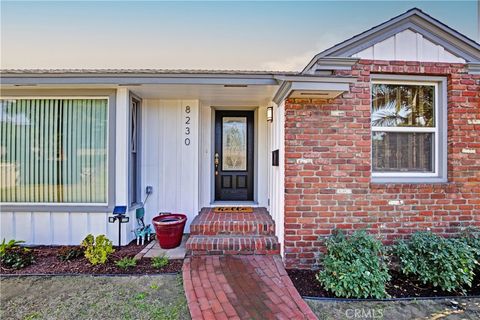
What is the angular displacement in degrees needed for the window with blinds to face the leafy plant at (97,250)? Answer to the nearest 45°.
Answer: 0° — it already faces it

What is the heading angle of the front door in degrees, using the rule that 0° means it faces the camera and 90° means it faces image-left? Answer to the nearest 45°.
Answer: approximately 0°

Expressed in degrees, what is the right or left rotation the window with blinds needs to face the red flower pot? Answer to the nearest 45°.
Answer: approximately 45° to its left

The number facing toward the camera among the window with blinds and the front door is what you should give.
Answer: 2

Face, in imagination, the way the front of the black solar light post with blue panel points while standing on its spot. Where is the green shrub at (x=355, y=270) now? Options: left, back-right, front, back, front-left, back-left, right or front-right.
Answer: front-left

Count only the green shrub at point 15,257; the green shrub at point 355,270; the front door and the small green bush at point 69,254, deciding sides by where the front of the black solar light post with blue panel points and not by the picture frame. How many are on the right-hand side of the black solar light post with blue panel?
2

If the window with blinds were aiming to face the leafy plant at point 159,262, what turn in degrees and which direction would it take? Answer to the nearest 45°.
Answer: approximately 45° to its left

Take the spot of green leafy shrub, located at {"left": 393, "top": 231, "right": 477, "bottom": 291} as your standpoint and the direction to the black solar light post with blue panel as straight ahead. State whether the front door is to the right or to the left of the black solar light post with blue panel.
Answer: right

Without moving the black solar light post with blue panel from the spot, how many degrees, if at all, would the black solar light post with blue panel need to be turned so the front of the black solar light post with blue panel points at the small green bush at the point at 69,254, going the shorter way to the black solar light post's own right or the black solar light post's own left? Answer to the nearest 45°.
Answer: approximately 90° to the black solar light post's own right

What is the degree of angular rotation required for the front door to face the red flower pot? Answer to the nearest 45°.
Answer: approximately 45° to its right
